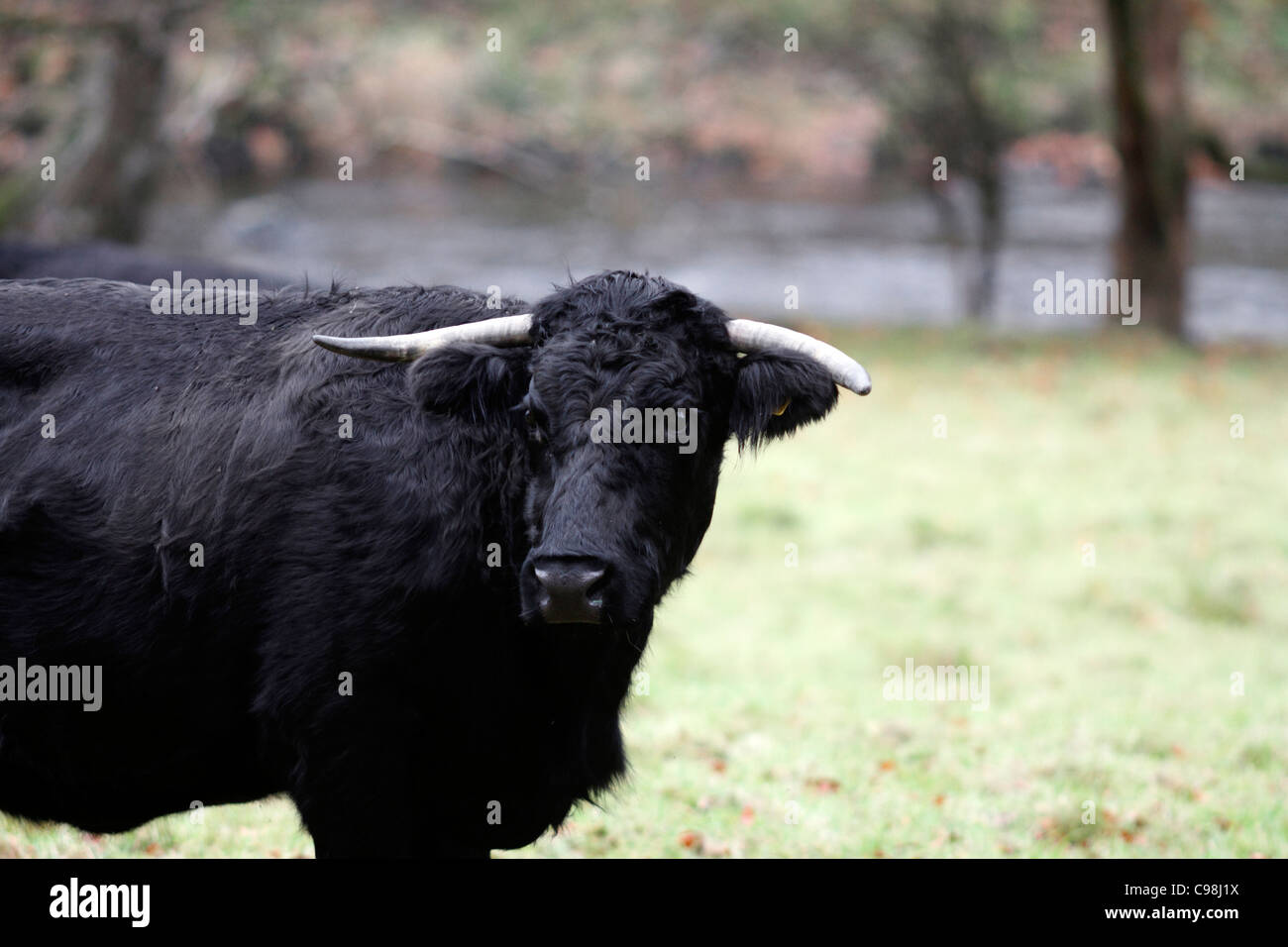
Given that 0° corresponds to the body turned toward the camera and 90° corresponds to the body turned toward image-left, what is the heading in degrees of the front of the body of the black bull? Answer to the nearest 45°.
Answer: approximately 270°

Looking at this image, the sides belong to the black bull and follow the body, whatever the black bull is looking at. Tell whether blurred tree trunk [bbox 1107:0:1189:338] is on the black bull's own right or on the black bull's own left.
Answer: on the black bull's own left

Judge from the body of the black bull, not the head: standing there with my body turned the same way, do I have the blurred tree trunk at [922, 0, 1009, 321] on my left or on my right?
on my left
